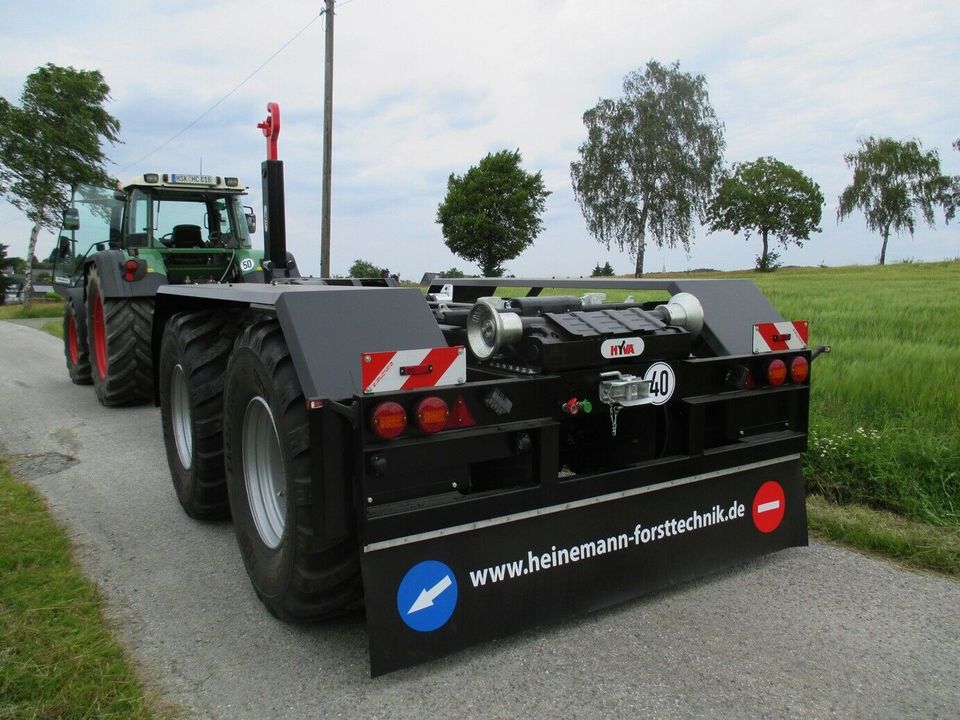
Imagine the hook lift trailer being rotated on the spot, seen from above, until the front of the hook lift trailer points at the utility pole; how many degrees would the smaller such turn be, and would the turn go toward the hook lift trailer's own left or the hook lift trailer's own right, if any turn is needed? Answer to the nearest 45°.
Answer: approximately 45° to the hook lift trailer's own right

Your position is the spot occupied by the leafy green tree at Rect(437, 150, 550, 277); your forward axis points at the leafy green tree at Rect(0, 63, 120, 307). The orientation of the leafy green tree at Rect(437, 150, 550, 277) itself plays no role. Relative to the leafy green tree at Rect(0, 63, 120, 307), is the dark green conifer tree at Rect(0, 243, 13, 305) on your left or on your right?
right

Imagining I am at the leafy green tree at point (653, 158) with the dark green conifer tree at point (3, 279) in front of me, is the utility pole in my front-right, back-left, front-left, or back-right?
front-left

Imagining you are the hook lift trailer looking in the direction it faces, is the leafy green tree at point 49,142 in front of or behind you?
in front

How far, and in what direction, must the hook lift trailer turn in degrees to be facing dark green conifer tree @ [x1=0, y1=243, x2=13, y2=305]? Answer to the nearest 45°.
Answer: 0° — it already faces it

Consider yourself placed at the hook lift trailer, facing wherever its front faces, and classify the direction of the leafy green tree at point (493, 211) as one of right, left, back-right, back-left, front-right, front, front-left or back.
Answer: front-right

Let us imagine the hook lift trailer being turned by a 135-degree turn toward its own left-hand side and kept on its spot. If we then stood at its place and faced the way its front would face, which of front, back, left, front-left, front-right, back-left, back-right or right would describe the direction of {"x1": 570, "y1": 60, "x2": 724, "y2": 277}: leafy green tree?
back

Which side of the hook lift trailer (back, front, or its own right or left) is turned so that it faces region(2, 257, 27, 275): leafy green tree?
front

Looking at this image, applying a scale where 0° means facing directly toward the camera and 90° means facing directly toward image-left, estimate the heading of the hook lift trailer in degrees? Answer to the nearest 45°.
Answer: approximately 135°

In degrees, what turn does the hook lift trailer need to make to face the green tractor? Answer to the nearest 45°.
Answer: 0° — it already faces it
